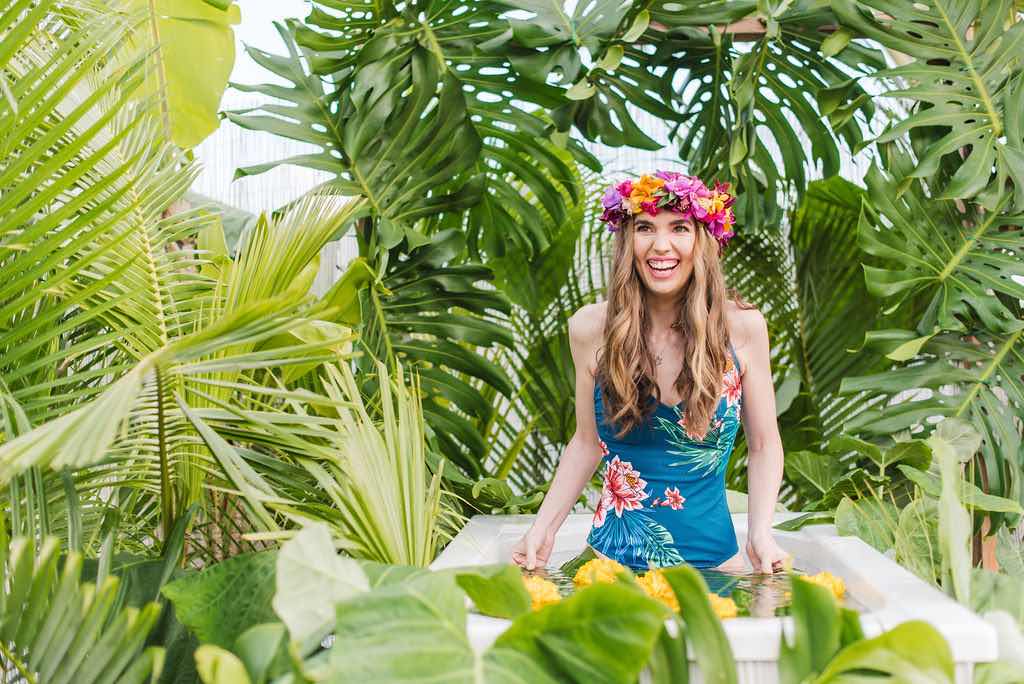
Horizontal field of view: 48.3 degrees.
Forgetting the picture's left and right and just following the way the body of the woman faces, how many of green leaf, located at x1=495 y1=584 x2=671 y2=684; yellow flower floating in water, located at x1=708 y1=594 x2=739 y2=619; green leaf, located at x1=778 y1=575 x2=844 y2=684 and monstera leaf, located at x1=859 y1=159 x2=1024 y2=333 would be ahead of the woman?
3

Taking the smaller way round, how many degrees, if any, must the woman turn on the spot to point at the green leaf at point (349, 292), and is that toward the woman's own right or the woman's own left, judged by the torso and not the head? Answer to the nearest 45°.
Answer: approximately 90° to the woman's own right

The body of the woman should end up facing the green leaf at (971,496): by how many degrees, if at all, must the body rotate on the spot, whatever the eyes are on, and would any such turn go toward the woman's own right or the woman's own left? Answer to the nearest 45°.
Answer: approximately 90° to the woman's own left

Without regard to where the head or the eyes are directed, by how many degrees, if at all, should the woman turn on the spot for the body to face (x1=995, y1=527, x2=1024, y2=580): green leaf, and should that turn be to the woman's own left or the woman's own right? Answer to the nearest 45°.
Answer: approximately 135° to the woman's own left

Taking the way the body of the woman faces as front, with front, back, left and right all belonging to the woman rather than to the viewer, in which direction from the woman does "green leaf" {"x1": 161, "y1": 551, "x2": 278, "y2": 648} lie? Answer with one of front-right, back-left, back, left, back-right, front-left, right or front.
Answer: front-right

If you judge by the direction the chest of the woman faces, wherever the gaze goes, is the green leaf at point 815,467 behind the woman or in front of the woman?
behind

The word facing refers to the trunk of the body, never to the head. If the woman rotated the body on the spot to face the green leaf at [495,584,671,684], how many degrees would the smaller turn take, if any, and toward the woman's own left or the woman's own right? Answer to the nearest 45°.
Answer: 0° — they already face it

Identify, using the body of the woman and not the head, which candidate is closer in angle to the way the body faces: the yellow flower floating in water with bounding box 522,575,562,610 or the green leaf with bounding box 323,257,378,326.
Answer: the yellow flower floating in water

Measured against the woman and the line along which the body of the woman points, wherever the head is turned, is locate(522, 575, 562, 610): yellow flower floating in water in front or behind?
in front

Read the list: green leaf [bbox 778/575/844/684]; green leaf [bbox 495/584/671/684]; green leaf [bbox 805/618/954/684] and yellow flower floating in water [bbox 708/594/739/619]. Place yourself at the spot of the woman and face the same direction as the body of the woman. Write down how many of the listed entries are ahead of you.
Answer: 4

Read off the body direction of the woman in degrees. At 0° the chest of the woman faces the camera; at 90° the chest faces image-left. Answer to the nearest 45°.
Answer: approximately 0°

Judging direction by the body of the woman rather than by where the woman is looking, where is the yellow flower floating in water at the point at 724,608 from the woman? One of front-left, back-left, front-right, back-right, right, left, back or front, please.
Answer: front
